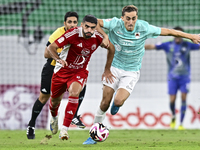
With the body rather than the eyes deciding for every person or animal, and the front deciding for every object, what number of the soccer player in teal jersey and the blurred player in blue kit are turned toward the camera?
2

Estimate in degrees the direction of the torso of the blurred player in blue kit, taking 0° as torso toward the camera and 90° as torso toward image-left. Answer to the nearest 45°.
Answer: approximately 0°

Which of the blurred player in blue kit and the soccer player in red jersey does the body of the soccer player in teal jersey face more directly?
the soccer player in red jersey

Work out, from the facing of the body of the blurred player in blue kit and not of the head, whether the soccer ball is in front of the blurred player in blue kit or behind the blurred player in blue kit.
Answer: in front

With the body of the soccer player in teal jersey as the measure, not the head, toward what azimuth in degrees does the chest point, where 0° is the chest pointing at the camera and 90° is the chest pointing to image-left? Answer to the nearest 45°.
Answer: approximately 0°

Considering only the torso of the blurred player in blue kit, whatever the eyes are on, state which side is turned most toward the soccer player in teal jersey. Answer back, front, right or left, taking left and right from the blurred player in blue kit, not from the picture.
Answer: front

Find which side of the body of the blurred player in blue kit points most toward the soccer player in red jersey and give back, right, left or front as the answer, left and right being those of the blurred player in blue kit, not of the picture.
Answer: front

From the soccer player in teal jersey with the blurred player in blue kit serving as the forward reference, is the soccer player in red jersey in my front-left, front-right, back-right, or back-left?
back-left
